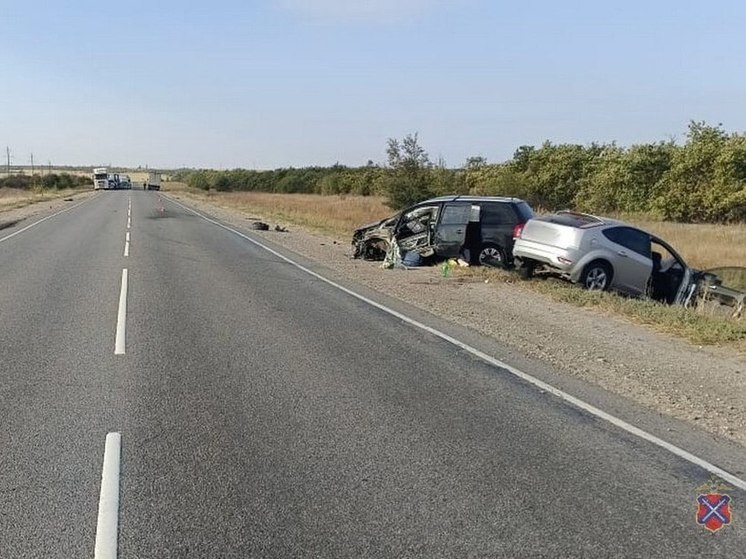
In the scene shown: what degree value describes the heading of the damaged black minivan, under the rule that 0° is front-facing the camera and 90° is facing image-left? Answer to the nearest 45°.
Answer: approximately 90°

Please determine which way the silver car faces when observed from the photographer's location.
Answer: facing away from the viewer and to the right of the viewer

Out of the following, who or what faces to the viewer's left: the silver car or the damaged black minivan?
the damaged black minivan

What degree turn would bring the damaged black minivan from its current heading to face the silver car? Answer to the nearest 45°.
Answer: approximately 135° to its left

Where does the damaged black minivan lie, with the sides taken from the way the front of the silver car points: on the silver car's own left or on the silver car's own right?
on the silver car's own left

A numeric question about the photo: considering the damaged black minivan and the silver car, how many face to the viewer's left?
1
